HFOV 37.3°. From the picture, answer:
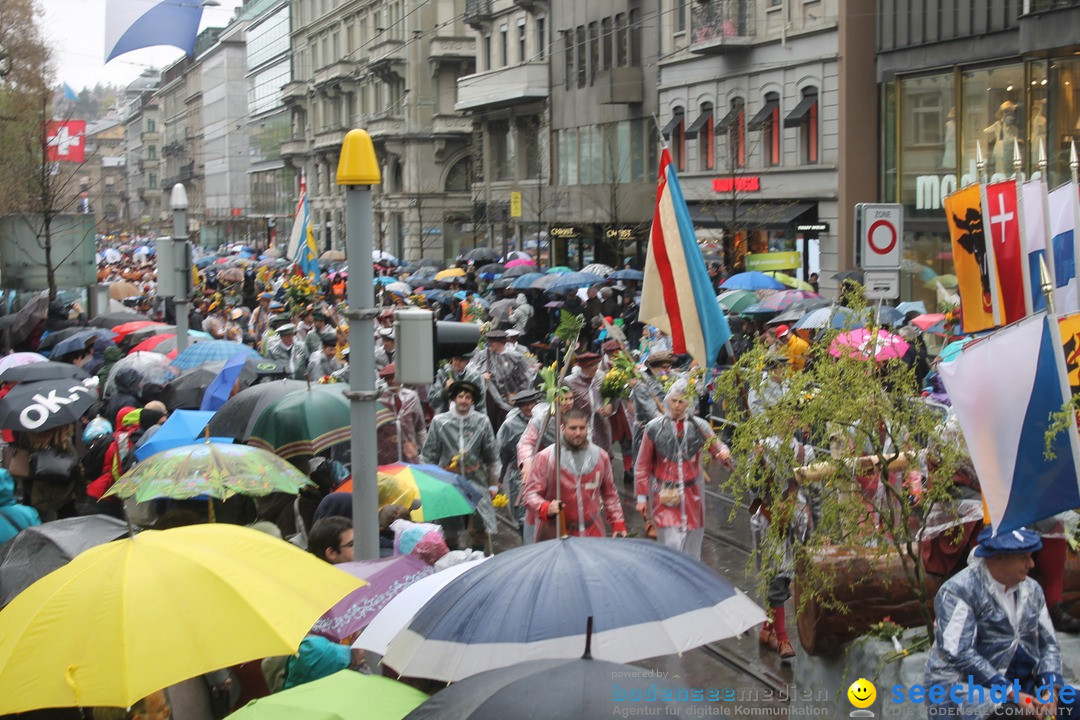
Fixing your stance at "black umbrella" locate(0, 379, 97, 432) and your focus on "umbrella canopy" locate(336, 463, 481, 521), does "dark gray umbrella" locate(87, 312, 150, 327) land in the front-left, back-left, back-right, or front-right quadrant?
back-left

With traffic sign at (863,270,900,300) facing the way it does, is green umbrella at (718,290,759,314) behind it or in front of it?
behind

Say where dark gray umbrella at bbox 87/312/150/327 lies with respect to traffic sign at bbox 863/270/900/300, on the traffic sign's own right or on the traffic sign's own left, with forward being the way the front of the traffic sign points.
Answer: on the traffic sign's own right

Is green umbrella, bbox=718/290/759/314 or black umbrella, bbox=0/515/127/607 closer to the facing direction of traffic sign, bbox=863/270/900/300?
the black umbrella

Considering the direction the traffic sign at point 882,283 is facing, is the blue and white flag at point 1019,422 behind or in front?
in front

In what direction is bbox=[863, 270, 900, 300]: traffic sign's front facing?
toward the camera

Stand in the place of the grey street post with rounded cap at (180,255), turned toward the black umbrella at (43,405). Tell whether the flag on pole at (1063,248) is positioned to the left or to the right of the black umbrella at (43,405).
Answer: left

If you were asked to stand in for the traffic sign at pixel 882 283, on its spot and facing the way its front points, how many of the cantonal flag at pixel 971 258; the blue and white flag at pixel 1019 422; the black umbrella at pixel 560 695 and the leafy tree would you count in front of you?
4

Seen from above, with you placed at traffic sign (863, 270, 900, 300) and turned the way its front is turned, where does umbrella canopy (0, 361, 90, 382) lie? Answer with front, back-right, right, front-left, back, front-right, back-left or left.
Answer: right

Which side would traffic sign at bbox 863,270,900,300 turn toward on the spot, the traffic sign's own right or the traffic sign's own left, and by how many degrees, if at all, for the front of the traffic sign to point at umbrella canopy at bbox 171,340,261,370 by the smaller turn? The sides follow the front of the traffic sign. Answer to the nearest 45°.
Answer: approximately 90° to the traffic sign's own right

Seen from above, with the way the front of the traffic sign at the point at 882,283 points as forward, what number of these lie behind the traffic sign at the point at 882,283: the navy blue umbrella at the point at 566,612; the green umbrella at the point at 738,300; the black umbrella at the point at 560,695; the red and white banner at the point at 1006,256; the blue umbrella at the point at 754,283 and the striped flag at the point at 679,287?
2

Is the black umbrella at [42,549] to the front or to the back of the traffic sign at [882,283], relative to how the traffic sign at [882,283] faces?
to the front

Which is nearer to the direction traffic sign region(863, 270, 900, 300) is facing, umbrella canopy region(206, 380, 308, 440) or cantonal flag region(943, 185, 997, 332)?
the cantonal flag

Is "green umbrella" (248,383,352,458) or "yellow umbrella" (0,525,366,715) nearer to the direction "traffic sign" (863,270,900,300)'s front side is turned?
the yellow umbrella

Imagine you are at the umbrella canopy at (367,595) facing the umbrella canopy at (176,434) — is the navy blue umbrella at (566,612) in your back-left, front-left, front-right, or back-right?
back-right
